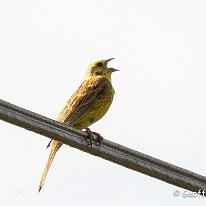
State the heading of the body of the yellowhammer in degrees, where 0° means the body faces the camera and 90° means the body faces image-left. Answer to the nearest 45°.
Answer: approximately 270°
